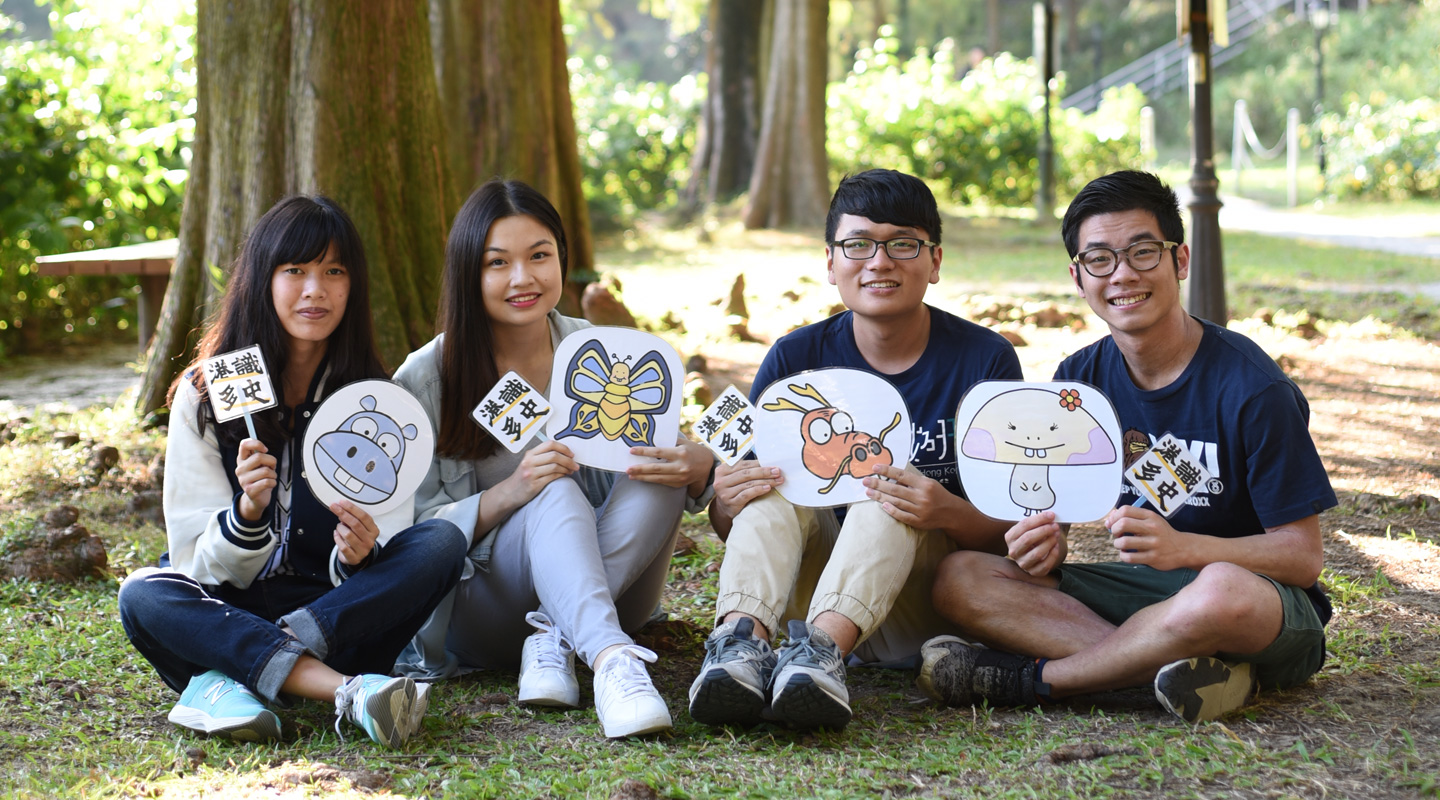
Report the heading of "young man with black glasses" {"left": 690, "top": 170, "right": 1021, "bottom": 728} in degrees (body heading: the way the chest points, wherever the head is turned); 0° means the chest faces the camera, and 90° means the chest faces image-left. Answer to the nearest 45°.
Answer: approximately 0°

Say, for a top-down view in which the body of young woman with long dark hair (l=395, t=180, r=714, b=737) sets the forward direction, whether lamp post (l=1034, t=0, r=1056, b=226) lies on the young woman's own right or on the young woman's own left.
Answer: on the young woman's own left

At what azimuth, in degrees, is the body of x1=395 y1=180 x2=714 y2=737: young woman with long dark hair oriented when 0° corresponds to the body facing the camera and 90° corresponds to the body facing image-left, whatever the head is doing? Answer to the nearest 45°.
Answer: approximately 315°

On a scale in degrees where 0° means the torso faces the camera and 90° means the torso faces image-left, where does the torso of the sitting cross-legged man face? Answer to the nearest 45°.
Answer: approximately 45°

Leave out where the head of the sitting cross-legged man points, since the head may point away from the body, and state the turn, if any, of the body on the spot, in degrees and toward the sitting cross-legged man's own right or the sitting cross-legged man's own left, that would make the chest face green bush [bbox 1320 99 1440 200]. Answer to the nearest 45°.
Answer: approximately 135° to the sitting cross-legged man's own right

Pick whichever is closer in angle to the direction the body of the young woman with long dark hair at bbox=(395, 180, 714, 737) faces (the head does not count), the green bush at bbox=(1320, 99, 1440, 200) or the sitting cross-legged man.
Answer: the sitting cross-legged man

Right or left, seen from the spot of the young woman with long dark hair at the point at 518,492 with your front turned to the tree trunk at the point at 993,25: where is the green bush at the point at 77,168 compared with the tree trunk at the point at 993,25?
left

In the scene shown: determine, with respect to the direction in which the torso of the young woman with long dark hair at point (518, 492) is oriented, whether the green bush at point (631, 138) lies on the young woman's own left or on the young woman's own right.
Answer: on the young woman's own left

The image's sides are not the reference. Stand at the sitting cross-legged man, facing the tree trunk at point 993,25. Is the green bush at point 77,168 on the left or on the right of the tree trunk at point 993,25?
left
